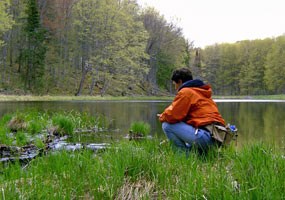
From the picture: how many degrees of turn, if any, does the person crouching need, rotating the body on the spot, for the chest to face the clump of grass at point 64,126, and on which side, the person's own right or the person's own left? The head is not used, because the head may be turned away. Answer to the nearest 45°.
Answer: approximately 45° to the person's own right

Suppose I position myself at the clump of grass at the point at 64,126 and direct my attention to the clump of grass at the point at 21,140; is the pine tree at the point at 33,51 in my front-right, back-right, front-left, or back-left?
back-right

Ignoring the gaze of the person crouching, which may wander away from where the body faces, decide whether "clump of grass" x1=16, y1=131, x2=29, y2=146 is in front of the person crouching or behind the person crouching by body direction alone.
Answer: in front

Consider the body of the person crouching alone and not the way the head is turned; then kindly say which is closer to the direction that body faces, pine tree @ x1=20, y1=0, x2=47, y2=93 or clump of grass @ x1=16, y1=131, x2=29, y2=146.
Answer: the clump of grass

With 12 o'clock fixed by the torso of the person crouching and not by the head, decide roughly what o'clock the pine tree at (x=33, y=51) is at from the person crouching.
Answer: The pine tree is roughly at 2 o'clock from the person crouching.

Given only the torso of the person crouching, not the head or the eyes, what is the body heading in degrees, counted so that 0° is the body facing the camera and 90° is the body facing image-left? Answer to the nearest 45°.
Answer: approximately 90°
